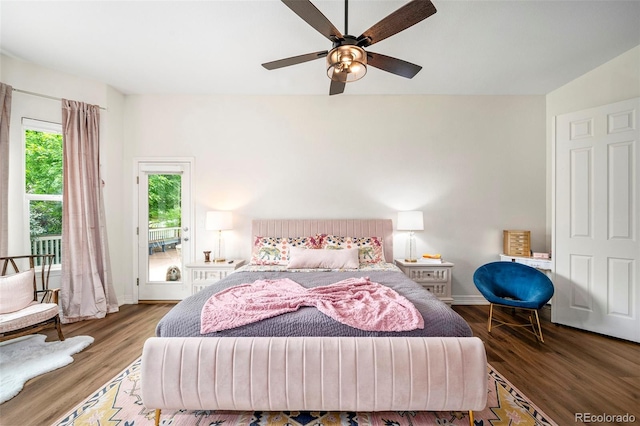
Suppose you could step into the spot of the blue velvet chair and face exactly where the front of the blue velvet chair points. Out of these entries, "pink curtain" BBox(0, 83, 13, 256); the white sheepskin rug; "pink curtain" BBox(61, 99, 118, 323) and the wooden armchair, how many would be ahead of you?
4

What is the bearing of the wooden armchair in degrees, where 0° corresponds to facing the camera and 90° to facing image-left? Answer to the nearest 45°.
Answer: approximately 315°

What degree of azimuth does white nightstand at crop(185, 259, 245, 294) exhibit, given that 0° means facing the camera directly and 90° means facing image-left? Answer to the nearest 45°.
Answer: approximately 0°

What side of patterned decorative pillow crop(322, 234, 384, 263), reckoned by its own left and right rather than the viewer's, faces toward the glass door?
right

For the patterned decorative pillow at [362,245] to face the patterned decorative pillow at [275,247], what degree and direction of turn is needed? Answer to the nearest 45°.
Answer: approximately 90° to its right

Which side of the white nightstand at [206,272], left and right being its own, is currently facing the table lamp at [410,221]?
left

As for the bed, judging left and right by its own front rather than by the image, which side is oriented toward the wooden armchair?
right

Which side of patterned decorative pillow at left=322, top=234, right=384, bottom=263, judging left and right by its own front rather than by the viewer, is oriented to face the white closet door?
left

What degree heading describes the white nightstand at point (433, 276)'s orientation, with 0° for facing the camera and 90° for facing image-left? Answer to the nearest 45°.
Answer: approximately 0°
